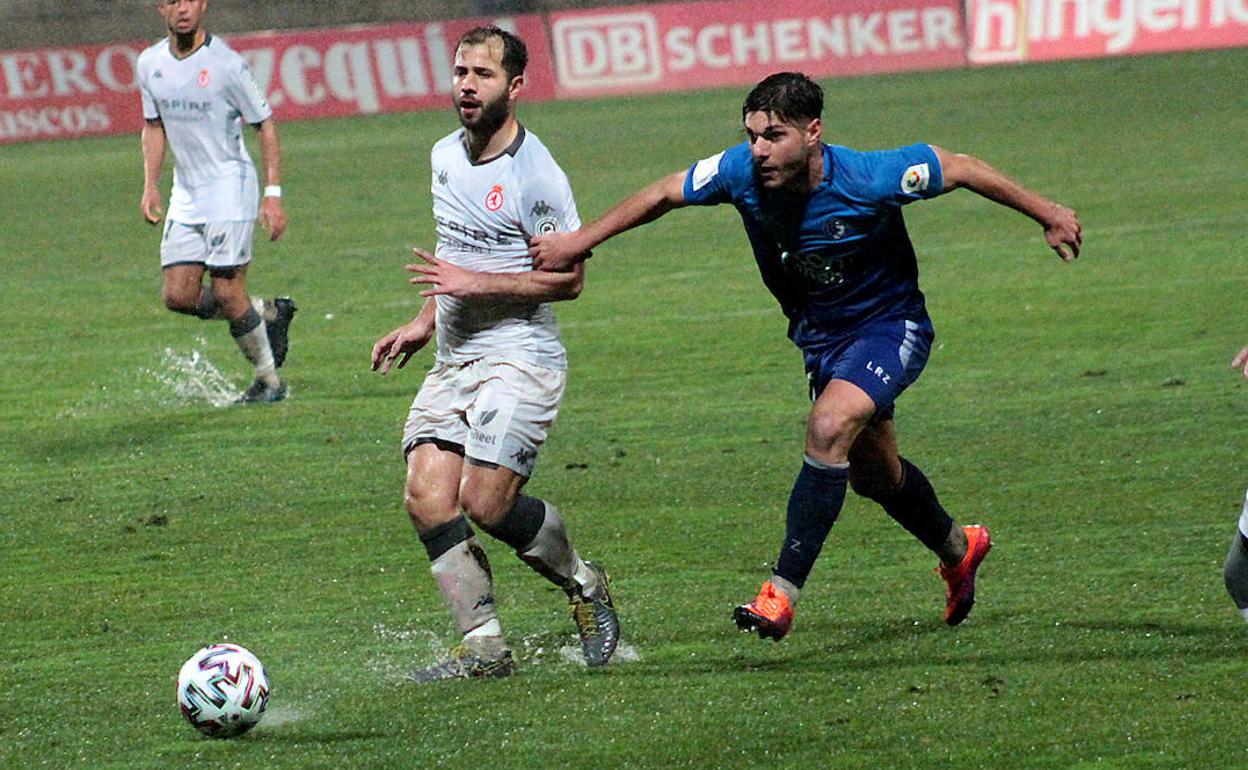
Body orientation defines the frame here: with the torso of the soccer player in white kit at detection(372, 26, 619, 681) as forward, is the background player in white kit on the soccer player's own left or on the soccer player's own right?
on the soccer player's own right

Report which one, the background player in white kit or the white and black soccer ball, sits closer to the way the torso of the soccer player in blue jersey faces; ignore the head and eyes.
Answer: the white and black soccer ball

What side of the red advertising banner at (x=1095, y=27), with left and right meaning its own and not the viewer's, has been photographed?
front

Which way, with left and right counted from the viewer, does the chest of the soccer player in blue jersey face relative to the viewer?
facing the viewer and to the left of the viewer

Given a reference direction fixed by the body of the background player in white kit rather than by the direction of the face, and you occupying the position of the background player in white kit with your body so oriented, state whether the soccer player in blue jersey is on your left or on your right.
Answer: on your left

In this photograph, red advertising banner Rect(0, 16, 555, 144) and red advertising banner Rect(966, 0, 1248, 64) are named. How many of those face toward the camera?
2

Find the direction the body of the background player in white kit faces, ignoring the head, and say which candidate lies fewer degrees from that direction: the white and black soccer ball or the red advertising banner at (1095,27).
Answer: the white and black soccer ball

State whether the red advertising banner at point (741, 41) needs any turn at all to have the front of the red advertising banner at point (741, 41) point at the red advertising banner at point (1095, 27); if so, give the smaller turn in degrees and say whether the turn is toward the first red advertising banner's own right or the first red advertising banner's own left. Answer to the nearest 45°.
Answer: approximately 90° to the first red advertising banner's own left

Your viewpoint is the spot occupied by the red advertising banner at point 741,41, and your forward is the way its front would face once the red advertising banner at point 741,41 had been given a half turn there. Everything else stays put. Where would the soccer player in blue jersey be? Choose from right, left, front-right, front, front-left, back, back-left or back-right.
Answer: back

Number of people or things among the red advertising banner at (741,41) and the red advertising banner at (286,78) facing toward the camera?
2

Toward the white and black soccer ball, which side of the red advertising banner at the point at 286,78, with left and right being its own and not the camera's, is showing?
front

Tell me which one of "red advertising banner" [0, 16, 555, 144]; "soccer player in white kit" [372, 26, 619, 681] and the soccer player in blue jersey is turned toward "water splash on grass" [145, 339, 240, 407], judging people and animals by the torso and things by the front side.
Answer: the red advertising banner

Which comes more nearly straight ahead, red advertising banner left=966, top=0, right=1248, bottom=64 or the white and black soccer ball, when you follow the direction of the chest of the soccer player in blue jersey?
the white and black soccer ball

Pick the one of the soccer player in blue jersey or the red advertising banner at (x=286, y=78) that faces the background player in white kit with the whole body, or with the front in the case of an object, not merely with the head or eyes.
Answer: the red advertising banner

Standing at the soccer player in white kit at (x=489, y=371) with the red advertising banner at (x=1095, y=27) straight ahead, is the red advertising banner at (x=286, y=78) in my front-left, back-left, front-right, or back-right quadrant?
front-left

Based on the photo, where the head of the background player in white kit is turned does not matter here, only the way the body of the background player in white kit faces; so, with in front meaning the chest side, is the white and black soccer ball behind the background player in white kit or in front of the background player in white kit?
in front

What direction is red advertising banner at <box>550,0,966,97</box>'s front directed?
toward the camera
